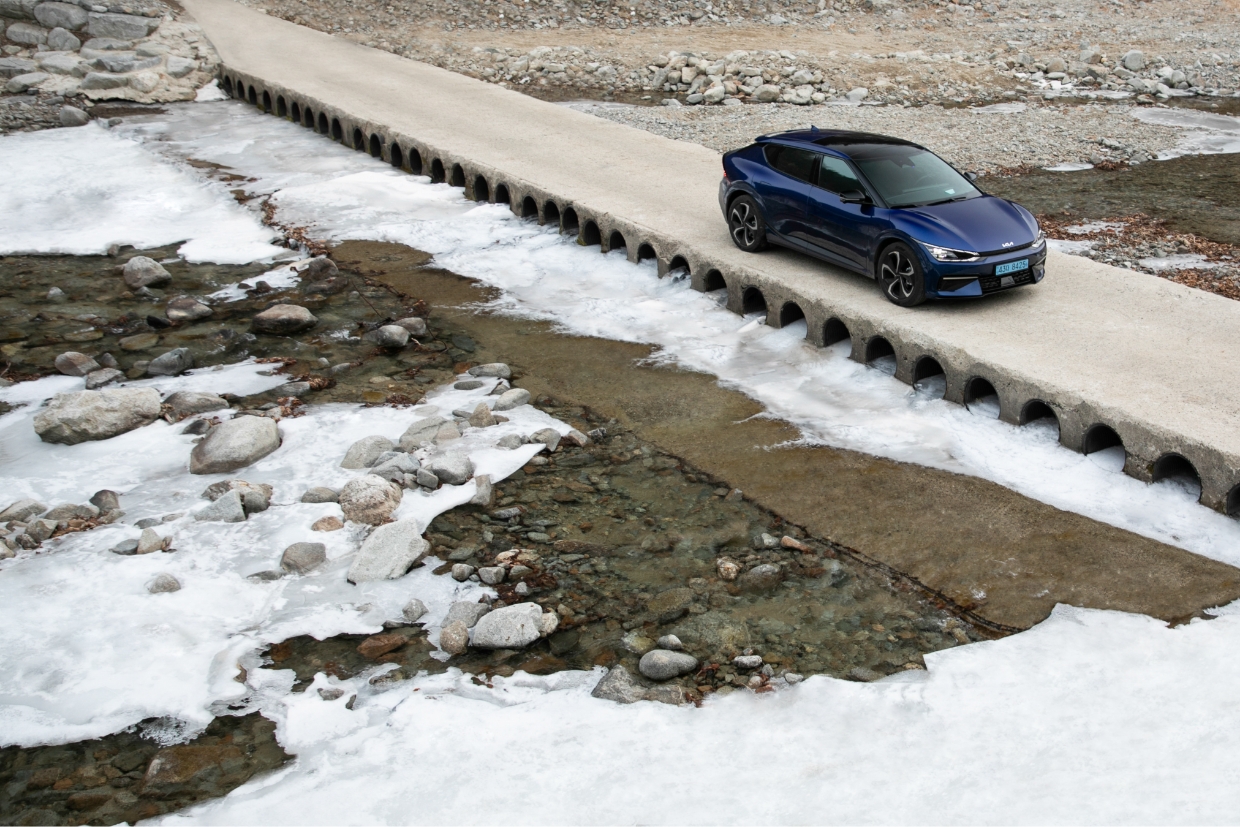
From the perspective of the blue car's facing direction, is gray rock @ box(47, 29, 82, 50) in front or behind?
behind

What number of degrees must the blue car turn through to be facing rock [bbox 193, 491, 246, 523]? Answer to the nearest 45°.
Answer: approximately 90° to its right

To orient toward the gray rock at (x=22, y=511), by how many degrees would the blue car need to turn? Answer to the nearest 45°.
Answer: approximately 90° to its right

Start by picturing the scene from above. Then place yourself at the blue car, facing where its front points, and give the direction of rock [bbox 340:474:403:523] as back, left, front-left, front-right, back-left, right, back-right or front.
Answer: right

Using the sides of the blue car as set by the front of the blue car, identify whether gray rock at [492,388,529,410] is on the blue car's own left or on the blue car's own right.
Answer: on the blue car's own right

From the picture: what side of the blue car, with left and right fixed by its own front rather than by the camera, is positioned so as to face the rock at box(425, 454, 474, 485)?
right

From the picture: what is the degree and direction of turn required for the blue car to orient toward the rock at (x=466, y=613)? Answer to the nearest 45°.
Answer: approximately 45° to its right

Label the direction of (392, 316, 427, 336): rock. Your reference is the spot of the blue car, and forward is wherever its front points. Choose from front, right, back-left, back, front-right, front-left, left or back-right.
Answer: back-right

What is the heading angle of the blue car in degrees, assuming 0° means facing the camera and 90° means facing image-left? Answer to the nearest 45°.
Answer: approximately 315°

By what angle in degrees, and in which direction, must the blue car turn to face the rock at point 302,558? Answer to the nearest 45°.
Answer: approximately 90° to its right

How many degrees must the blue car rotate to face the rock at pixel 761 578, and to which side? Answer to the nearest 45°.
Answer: approximately 45° to its right

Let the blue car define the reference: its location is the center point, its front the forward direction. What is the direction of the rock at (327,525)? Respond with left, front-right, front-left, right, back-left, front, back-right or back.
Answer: right

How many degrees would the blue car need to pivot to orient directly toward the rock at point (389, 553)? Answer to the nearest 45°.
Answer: approximately 90° to its right

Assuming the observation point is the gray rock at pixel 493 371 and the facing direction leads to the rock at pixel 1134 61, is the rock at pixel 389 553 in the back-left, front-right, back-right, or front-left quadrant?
back-right
